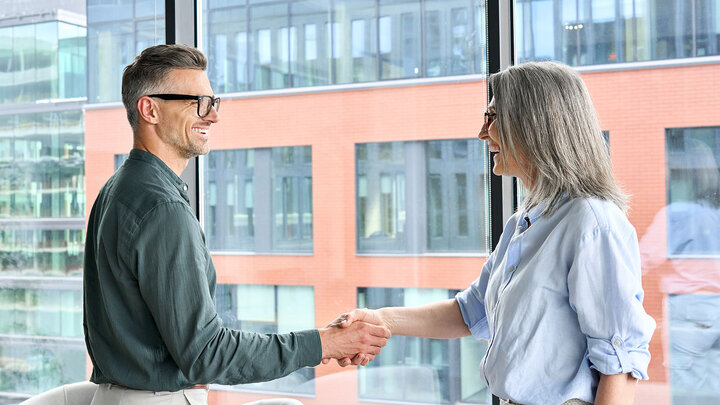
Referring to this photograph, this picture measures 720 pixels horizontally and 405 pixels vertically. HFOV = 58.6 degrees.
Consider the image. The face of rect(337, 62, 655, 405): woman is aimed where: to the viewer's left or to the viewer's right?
to the viewer's left

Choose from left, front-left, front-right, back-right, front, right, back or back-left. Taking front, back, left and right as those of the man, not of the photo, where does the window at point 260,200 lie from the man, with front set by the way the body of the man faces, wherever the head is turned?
left

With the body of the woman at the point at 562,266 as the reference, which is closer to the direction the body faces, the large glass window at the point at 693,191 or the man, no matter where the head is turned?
the man

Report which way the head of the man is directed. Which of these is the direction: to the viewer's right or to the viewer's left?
to the viewer's right

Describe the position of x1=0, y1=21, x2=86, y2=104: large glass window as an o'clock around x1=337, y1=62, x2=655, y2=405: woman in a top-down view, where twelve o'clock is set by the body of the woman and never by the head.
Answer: The large glass window is roughly at 1 o'clock from the woman.

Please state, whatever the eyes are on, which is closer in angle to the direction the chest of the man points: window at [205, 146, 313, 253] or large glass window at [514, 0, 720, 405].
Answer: the large glass window

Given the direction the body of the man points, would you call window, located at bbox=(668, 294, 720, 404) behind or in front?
in front

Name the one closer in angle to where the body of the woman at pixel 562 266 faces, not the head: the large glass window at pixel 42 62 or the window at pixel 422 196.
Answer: the large glass window

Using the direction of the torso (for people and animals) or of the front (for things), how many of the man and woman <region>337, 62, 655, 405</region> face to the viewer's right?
1

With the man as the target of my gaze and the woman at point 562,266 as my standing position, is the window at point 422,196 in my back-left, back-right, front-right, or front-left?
front-right

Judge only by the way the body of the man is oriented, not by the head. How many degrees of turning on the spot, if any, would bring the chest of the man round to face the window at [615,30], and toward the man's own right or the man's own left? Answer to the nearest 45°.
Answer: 0° — they already face it

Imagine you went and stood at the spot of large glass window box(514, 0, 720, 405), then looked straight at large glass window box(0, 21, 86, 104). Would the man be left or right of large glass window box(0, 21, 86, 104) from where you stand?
left

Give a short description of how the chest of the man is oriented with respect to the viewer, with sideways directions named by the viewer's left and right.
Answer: facing to the right of the viewer

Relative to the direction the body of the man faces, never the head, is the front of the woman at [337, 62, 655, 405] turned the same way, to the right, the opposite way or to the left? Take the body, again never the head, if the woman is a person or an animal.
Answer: the opposite way

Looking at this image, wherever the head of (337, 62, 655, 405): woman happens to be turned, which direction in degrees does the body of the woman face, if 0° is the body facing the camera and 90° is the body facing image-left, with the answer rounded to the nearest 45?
approximately 90°
